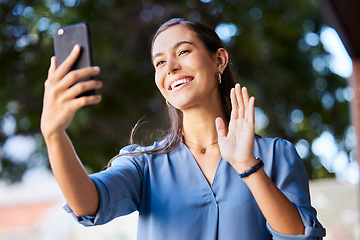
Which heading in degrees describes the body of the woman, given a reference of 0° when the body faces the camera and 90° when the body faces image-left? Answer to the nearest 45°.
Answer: approximately 0°
